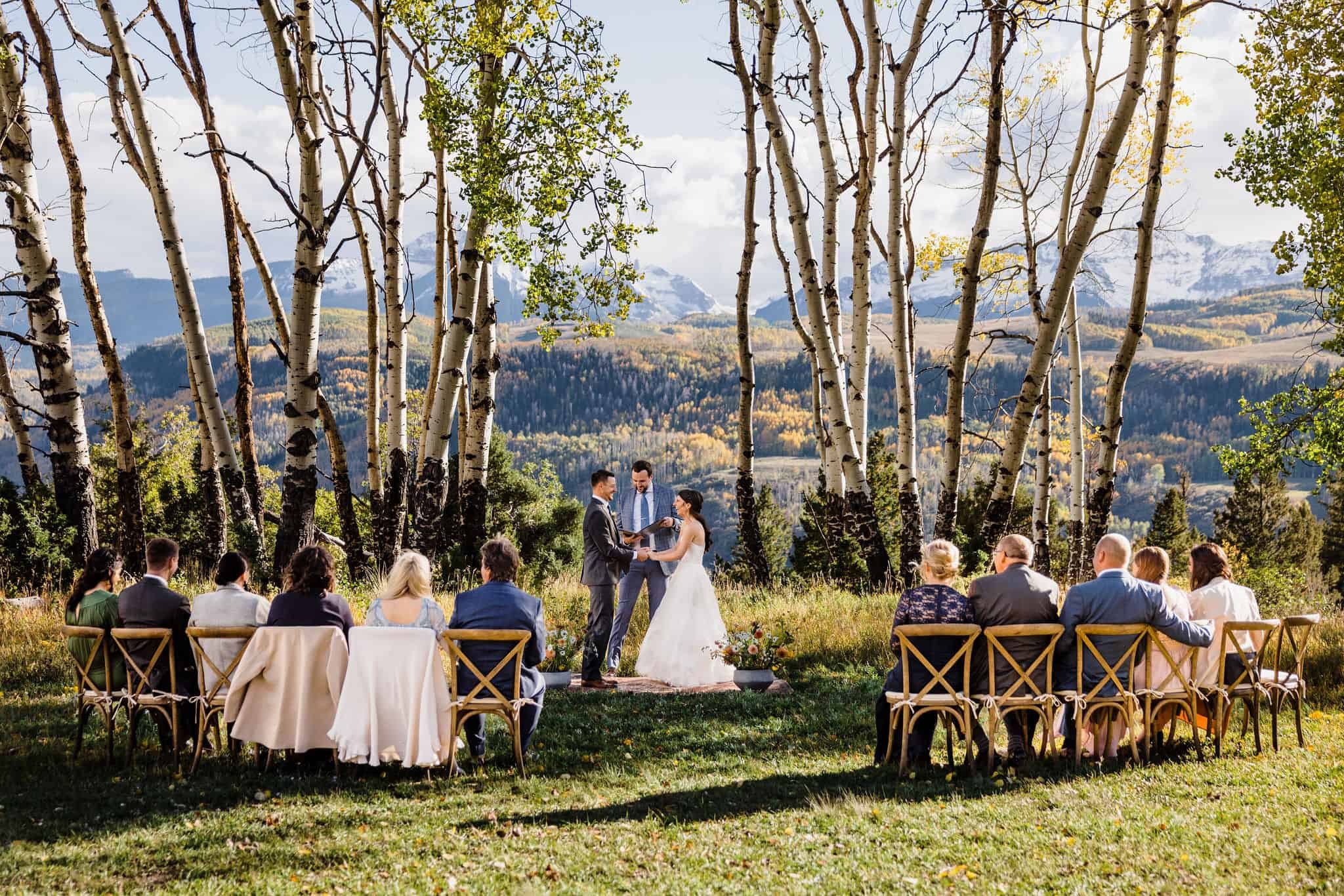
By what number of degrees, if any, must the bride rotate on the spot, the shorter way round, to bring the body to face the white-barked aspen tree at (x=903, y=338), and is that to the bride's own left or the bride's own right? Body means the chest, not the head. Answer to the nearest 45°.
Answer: approximately 135° to the bride's own right

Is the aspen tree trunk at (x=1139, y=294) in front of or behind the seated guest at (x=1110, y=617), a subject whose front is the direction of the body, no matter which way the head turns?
in front

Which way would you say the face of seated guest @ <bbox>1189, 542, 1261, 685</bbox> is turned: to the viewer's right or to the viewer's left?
to the viewer's left

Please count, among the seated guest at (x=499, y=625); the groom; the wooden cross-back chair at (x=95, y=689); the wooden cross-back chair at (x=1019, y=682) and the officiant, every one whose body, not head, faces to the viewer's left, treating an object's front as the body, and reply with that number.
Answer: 0

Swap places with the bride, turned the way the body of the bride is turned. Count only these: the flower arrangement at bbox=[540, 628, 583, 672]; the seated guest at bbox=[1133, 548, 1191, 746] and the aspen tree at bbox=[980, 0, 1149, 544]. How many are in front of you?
1

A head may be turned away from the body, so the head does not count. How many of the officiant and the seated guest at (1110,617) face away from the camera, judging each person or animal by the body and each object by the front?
1

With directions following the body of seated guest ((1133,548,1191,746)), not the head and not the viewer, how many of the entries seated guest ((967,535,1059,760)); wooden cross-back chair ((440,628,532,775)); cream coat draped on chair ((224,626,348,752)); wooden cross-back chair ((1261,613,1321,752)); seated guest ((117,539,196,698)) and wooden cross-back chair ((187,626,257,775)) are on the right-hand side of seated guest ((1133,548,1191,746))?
1

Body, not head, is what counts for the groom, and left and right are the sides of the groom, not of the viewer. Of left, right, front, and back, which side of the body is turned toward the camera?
right

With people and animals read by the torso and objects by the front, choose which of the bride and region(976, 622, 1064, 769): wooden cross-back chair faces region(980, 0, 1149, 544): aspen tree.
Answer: the wooden cross-back chair

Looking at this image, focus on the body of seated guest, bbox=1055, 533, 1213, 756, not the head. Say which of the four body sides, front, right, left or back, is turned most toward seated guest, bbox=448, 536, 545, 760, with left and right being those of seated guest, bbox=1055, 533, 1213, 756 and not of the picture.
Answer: left

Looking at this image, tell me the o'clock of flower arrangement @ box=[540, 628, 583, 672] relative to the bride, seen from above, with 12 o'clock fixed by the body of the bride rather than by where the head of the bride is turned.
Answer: The flower arrangement is roughly at 12 o'clock from the bride.

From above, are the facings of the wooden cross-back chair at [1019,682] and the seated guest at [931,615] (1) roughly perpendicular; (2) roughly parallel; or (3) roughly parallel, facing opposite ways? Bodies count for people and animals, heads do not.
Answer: roughly parallel

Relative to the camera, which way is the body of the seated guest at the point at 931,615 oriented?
away from the camera

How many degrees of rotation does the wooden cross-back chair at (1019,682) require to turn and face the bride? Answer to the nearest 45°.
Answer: approximately 45° to its left

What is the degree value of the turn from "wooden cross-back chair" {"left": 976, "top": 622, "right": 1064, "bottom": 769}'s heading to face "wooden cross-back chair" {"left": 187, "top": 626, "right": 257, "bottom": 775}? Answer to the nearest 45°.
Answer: approximately 90° to its left

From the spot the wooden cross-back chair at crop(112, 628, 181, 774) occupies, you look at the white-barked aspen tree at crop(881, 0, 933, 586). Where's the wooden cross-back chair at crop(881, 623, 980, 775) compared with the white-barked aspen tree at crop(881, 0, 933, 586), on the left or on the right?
right

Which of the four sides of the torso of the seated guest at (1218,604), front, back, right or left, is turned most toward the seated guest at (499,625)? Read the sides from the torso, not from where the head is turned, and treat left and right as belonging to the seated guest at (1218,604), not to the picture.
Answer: left

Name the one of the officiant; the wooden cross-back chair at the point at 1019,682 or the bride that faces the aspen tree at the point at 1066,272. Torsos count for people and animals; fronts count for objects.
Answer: the wooden cross-back chair

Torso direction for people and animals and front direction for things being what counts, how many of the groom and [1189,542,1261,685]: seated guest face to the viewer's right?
1

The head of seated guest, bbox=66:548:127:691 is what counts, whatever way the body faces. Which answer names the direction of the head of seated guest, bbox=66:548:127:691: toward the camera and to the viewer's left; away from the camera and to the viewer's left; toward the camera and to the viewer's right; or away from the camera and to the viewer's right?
away from the camera and to the viewer's right

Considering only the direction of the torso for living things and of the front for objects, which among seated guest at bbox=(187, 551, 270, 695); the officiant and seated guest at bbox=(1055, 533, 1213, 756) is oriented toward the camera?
the officiant

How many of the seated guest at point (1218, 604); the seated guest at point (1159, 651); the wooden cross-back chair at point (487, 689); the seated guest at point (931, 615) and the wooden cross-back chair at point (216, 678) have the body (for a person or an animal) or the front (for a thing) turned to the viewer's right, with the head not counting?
0

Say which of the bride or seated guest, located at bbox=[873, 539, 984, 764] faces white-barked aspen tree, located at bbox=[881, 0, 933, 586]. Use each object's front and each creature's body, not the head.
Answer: the seated guest

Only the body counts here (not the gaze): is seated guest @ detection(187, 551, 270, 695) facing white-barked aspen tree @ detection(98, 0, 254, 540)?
yes
